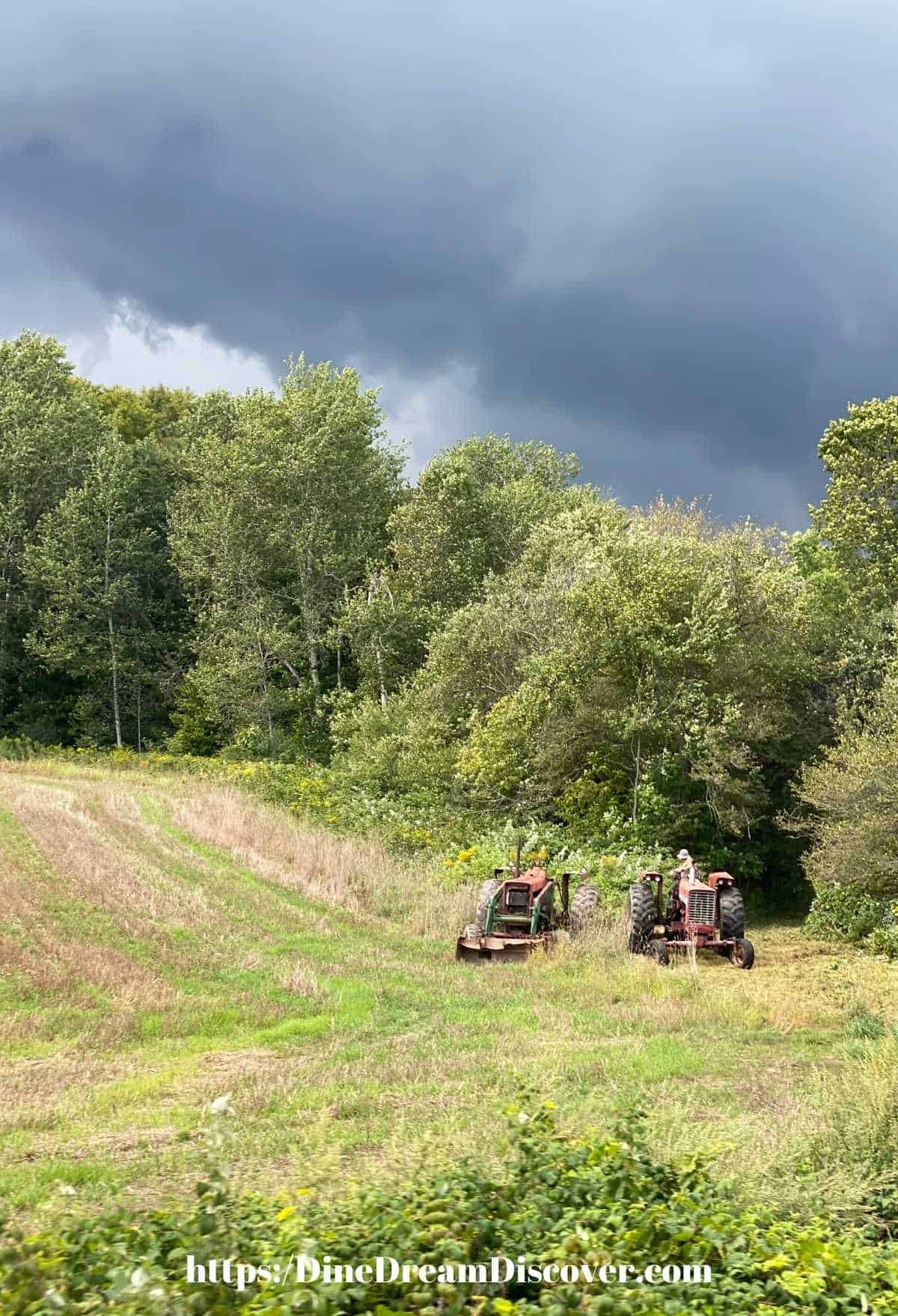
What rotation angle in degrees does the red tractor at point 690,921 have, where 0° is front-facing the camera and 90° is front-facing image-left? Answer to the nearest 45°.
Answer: approximately 0°

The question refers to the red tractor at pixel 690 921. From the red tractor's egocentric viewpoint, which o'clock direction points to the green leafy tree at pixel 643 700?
The green leafy tree is roughly at 6 o'clock from the red tractor.

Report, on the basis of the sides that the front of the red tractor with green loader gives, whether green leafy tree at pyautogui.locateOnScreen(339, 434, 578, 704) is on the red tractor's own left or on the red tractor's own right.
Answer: on the red tractor's own right

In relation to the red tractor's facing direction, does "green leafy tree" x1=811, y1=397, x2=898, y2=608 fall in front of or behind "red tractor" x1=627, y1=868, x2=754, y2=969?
behind

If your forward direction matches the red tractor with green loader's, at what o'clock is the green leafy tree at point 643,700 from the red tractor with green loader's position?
The green leafy tree is roughly at 5 o'clock from the red tractor with green loader.

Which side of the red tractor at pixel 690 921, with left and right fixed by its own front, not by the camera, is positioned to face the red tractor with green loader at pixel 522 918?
right

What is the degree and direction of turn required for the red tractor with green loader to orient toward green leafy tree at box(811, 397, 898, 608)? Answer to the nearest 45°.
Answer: approximately 180°
